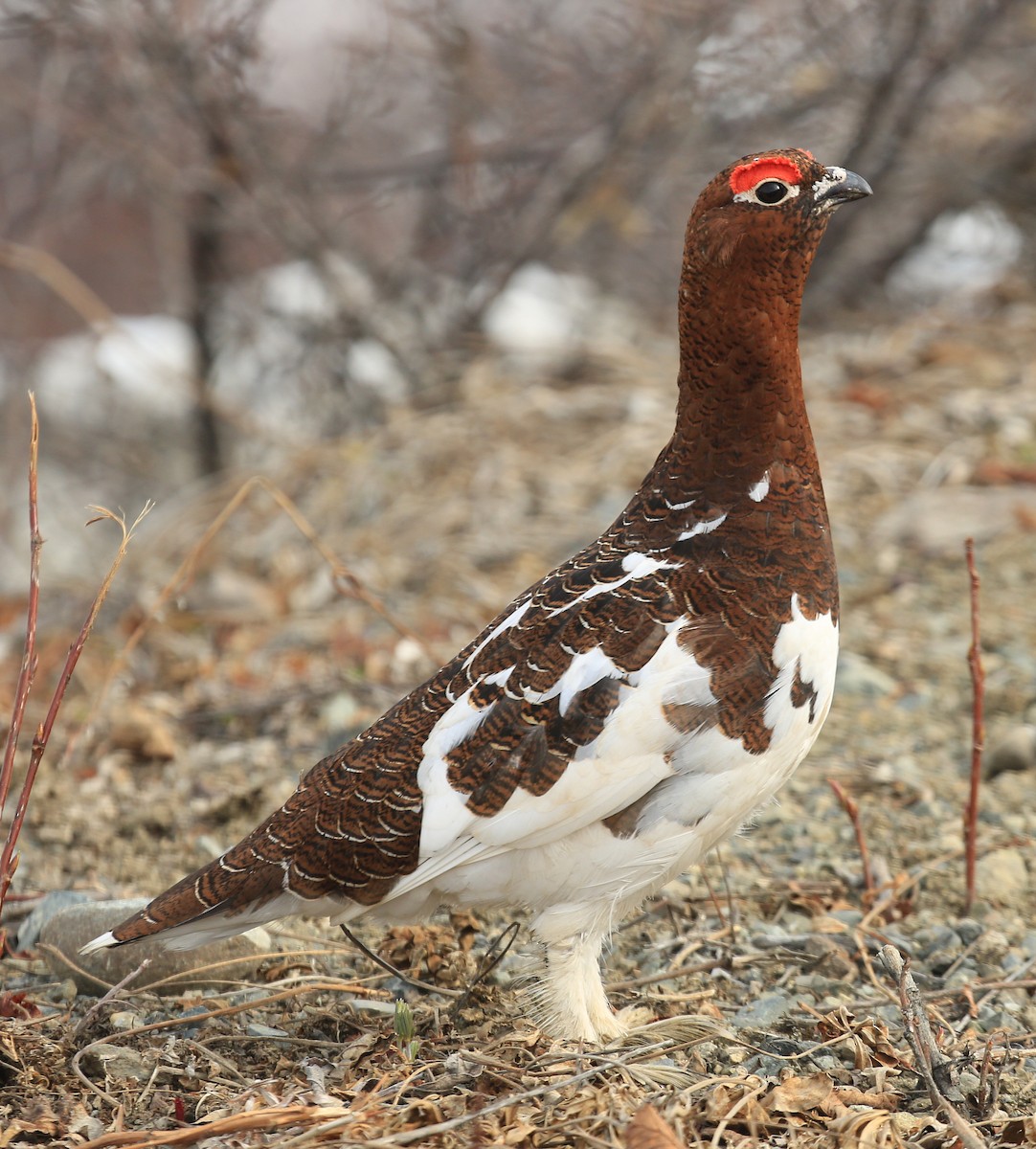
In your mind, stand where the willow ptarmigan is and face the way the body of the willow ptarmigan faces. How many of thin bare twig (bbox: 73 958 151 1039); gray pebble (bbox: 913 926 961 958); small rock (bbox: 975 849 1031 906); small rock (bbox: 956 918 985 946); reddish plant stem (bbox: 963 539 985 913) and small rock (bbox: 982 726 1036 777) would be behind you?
1

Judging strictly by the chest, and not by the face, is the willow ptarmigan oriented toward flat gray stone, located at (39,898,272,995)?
no

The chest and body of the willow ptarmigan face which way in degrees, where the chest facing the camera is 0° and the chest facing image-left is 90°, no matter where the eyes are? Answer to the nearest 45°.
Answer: approximately 270°

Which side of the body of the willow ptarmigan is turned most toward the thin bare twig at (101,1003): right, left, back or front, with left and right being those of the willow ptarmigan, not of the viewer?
back

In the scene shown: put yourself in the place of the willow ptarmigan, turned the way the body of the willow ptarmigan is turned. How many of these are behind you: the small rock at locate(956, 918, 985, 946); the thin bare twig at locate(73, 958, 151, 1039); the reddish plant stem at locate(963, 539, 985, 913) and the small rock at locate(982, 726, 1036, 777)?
1

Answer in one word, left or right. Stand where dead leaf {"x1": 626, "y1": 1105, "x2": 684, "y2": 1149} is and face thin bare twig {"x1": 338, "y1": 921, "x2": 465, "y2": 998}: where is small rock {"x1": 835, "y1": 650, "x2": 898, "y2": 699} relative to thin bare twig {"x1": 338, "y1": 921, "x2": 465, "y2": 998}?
right

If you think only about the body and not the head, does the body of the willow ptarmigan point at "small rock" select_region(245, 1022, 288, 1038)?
no

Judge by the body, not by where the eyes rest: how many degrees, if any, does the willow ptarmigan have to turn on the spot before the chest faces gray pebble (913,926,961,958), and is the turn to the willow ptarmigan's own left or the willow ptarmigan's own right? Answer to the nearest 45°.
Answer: approximately 45° to the willow ptarmigan's own left

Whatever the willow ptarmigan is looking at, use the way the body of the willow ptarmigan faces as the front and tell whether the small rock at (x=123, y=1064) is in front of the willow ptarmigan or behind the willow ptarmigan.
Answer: behind

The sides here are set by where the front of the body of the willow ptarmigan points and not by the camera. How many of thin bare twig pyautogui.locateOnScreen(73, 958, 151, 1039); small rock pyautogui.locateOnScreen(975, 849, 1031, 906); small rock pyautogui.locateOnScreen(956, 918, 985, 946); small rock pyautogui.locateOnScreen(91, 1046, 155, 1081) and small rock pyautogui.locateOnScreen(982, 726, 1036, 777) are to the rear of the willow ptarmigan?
2

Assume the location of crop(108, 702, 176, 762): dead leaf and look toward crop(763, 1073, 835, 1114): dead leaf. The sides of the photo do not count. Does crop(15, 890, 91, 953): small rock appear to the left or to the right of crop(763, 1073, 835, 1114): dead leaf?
right

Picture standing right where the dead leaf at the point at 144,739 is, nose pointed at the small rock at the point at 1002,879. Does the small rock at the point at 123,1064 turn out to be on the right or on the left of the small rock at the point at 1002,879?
right
